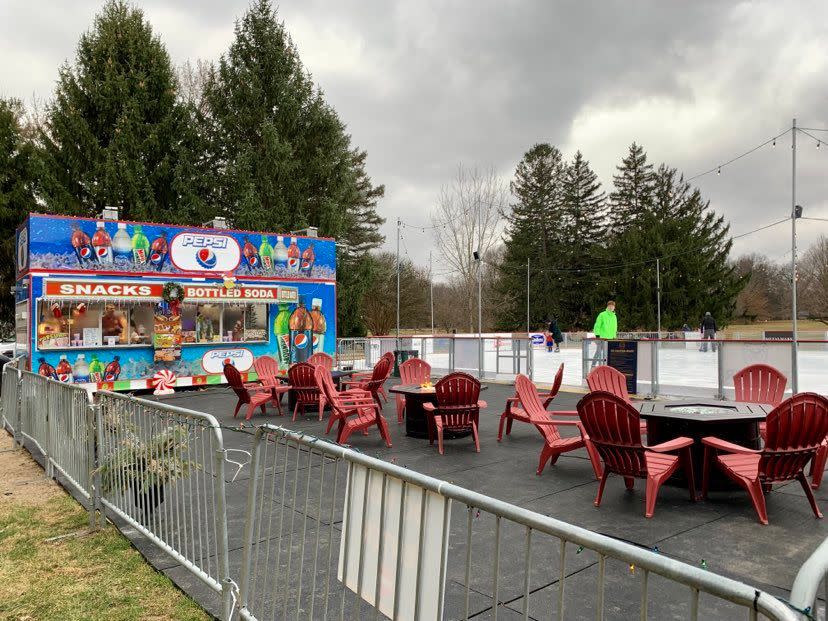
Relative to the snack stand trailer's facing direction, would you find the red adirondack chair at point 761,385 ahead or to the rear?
ahead

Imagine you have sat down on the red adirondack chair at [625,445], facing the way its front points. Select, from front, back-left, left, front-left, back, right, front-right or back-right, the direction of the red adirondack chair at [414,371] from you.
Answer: left

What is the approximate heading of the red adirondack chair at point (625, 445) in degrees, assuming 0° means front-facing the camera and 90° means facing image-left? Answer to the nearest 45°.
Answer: approximately 225°

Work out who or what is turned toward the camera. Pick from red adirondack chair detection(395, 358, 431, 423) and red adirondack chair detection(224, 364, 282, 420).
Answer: red adirondack chair detection(395, 358, 431, 423)

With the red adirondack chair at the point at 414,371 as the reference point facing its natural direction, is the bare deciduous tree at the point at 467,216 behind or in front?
behind

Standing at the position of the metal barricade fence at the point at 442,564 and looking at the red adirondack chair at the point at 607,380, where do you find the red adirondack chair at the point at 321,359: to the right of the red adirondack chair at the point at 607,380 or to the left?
left

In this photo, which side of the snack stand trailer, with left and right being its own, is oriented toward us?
front

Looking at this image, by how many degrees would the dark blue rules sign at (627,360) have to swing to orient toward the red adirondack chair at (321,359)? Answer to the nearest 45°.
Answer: approximately 90° to its right

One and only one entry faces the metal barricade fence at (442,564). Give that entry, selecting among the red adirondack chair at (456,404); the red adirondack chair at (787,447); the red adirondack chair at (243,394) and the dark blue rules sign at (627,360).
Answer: the dark blue rules sign

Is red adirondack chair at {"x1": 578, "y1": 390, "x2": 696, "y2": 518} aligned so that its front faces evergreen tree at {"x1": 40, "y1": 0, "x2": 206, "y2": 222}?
no

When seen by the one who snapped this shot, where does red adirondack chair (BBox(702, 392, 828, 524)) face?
facing away from the viewer and to the left of the viewer

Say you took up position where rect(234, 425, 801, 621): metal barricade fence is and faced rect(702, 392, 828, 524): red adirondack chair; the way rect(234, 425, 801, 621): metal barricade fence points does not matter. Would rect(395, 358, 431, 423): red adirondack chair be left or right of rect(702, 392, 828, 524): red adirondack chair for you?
left

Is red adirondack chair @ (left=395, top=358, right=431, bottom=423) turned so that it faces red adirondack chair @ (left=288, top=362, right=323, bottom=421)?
no

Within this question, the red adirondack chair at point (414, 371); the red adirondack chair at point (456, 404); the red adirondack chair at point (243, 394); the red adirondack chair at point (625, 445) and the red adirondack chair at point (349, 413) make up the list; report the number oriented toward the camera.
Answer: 1

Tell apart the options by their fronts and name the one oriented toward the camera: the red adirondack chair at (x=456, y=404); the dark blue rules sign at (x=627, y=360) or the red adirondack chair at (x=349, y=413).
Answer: the dark blue rules sign

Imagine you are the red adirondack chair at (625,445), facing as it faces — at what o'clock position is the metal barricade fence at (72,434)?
The metal barricade fence is roughly at 7 o'clock from the red adirondack chair.

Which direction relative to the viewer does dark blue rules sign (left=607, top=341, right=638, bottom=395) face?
toward the camera

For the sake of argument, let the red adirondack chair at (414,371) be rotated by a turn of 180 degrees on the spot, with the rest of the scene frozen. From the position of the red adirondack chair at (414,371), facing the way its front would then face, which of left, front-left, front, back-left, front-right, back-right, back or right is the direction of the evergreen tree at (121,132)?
front-left
